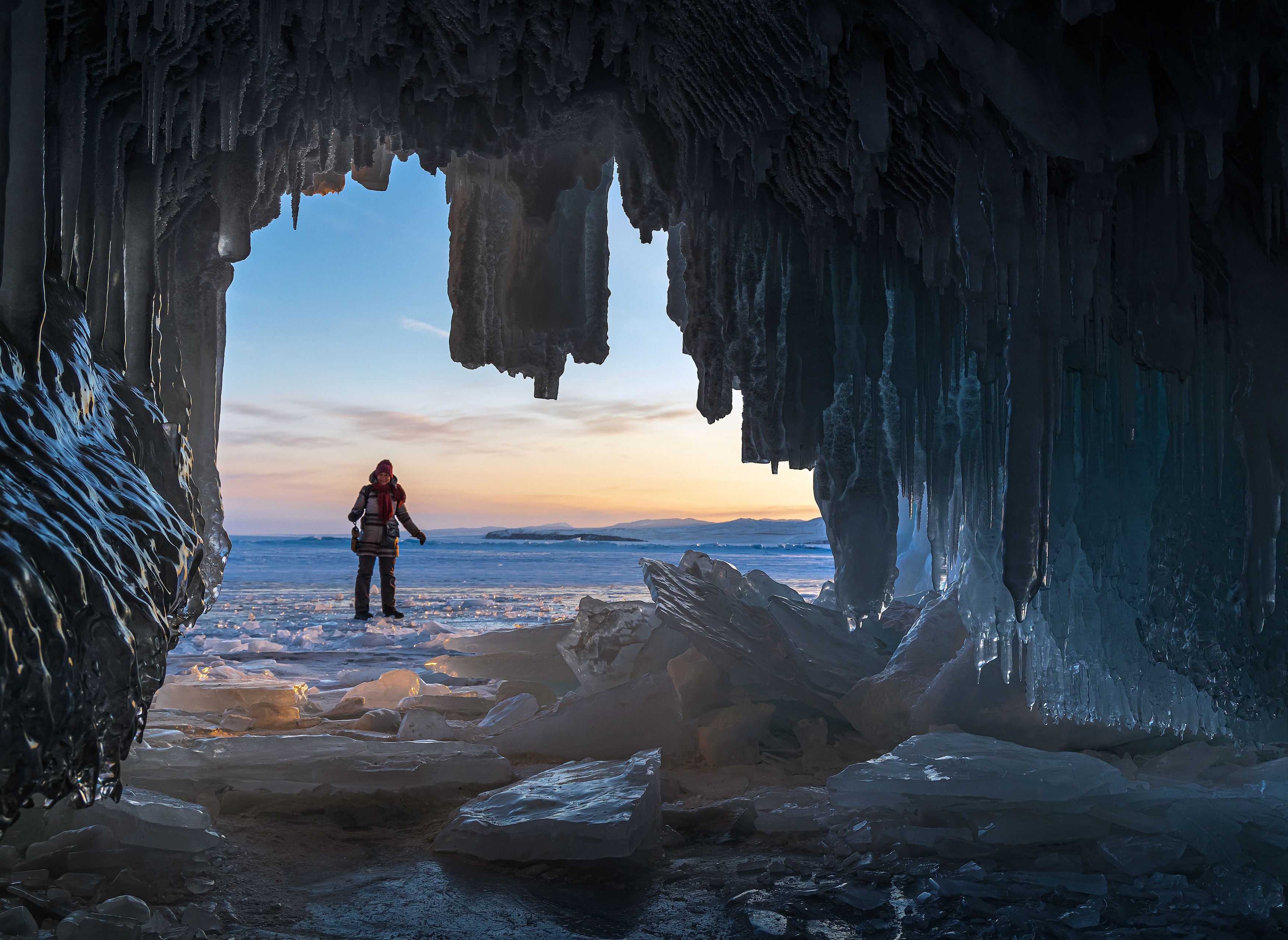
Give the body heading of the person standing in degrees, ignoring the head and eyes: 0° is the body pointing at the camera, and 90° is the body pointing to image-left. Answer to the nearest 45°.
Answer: approximately 0°

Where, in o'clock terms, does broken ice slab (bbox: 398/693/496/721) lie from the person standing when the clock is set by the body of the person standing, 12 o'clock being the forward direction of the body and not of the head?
The broken ice slab is roughly at 12 o'clock from the person standing.

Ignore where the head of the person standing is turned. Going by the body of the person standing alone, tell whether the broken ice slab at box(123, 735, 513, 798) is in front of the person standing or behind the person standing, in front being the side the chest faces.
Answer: in front

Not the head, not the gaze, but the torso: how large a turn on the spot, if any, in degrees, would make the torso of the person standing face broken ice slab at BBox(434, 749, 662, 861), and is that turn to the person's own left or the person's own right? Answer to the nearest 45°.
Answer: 0° — they already face it

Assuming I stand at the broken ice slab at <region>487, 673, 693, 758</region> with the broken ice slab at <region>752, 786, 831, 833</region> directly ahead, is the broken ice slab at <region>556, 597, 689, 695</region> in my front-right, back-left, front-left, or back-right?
back-left

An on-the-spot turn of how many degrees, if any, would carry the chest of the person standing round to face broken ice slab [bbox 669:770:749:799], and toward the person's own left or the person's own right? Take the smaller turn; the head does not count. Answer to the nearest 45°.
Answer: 0° — they already face it

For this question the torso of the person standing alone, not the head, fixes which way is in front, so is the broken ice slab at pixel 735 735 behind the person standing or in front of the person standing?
in front

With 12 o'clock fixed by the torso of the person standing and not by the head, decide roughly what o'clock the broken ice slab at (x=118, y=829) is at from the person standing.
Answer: The broken ice slab is roughly at 12 o'clock from the person standing.

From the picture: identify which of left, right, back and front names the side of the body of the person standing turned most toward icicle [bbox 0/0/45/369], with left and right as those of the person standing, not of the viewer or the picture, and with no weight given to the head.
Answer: front

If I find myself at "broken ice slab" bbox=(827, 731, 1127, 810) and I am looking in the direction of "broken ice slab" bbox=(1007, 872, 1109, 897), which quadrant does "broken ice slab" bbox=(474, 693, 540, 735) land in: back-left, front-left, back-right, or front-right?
back-right
